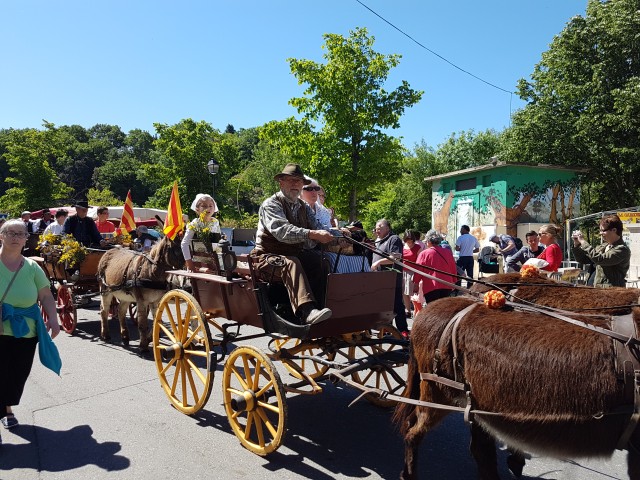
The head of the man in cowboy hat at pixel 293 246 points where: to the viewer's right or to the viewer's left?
to the viewer's right

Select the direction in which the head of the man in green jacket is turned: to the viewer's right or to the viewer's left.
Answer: to the viewer's left

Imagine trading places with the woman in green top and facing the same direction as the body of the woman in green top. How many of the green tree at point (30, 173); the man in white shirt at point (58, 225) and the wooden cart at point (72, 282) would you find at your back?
3

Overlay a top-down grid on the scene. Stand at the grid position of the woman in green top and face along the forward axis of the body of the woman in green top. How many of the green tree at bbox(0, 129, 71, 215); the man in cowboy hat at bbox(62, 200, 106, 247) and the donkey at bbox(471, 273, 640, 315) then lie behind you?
2

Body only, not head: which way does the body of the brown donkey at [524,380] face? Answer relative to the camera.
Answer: to the viewer's right

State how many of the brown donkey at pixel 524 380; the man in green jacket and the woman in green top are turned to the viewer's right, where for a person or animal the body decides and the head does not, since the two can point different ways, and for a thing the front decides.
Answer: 1

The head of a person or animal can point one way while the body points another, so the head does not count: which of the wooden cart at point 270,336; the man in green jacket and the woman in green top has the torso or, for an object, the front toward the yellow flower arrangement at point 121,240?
the man in green jacket

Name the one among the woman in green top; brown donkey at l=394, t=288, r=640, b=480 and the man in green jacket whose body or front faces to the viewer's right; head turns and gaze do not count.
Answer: the brown donkey

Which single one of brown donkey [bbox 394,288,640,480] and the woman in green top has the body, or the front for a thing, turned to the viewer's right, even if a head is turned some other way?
the brown donkey

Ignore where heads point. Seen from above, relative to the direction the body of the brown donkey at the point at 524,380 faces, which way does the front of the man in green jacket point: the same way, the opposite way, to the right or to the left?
the opposite way

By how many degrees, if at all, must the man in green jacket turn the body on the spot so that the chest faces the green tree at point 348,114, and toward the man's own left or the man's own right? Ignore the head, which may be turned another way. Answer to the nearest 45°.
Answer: approximately 45° to the man's own right

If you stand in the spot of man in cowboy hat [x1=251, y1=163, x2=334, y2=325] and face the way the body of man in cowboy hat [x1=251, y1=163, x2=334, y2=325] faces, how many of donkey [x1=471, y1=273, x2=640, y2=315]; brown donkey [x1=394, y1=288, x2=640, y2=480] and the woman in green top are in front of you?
2

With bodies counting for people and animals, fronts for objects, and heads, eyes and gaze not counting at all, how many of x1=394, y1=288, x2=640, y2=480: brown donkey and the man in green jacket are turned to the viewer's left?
1

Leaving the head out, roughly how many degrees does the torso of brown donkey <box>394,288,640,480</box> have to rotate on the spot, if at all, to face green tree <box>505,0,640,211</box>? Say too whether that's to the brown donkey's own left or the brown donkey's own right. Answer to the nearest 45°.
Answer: approximately 90° to the brown donkey's own left

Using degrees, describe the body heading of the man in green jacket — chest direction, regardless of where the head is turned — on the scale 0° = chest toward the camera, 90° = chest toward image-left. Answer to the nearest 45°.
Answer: approximately 90°

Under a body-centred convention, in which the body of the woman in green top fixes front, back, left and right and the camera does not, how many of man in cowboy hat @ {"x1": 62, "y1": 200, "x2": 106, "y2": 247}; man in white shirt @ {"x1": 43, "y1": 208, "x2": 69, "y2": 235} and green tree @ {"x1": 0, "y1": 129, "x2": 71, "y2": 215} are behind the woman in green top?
3
